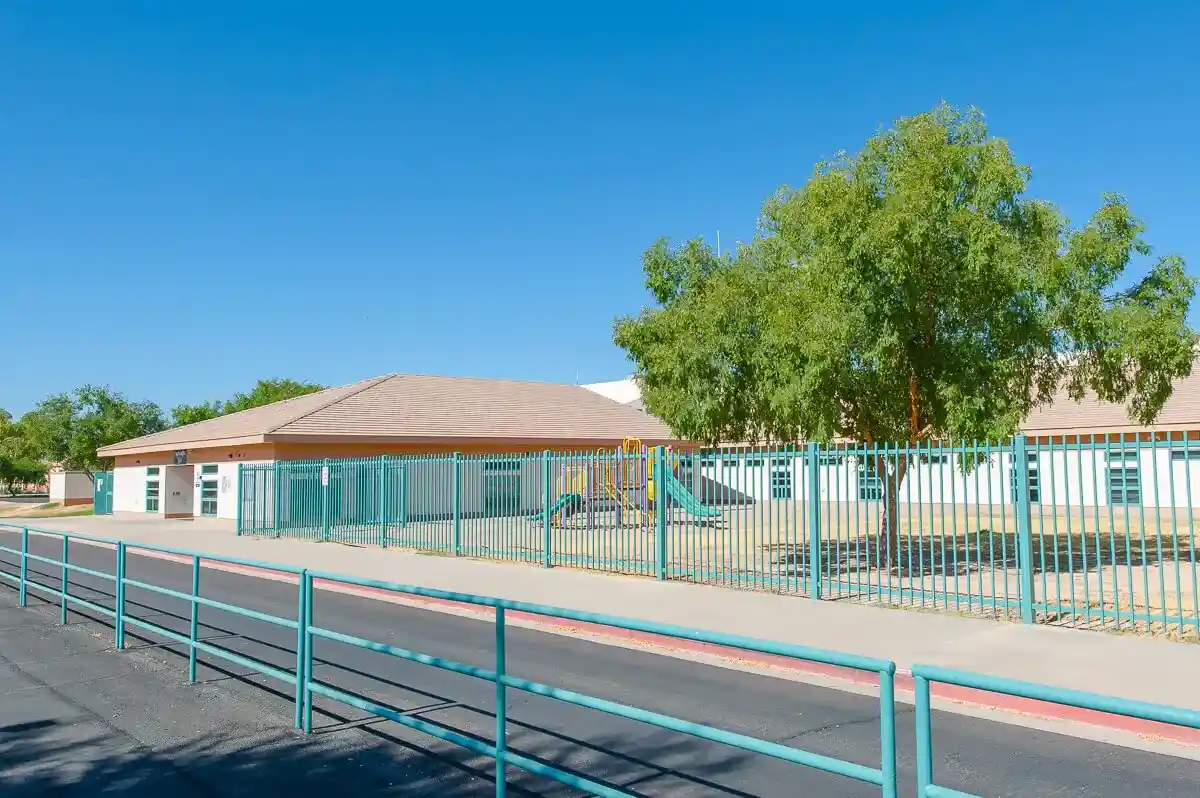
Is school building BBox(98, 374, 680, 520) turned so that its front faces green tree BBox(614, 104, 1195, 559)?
no

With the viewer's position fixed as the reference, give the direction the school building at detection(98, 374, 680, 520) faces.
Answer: facing the viewer and to the left of the viewer

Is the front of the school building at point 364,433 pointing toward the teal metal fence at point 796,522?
no

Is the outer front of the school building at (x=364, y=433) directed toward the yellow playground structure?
no
